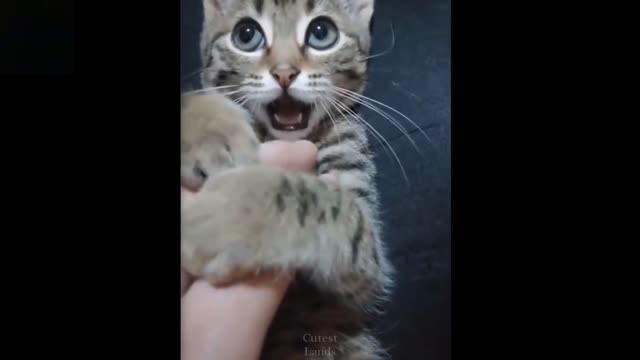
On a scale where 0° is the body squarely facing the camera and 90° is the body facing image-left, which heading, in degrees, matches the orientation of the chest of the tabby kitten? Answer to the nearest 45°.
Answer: approximately 0°
